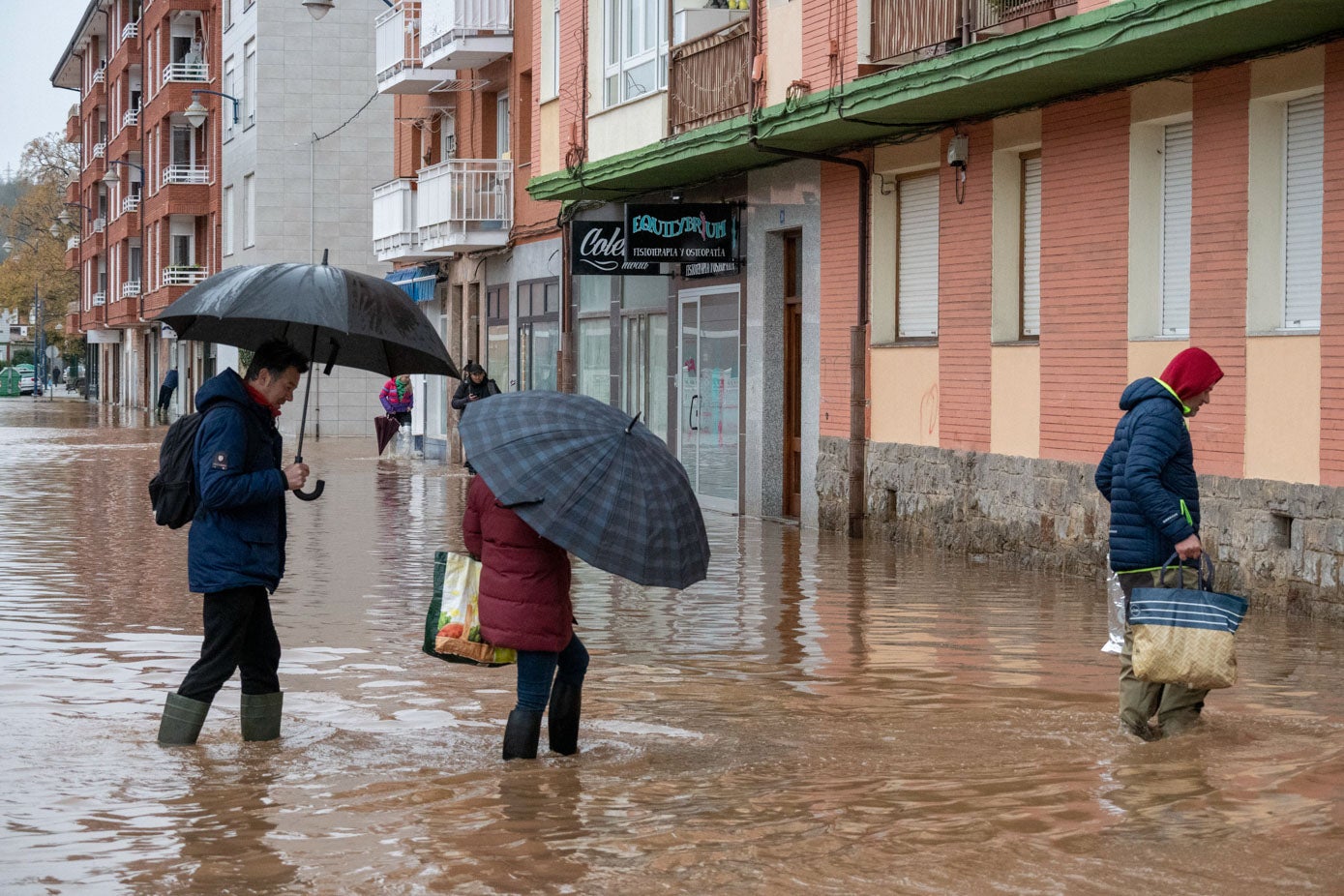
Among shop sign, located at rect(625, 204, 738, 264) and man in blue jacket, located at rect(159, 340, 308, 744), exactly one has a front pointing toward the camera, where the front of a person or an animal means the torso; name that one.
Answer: the shop sign

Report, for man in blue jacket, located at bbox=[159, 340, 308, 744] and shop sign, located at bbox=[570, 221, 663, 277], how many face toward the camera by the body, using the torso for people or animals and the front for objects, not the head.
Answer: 1

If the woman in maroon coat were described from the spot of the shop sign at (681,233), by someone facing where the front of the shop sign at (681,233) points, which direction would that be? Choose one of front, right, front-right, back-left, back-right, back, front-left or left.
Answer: front

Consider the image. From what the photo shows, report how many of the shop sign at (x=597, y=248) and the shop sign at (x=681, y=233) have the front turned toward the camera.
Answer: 2

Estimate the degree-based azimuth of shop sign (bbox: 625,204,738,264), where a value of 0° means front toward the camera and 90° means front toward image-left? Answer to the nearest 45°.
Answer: approximately 0°

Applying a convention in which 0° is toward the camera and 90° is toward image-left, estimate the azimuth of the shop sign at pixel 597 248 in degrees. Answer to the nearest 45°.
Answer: approximately 0°

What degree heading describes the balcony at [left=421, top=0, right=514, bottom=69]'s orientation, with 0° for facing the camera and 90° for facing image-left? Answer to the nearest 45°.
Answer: approximately 45°

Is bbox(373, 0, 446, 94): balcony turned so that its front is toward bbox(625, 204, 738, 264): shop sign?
no

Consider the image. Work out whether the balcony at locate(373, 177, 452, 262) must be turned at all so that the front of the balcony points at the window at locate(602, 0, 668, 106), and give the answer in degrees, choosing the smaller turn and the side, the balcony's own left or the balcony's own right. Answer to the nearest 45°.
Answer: approximately 45° to the balcony's own left

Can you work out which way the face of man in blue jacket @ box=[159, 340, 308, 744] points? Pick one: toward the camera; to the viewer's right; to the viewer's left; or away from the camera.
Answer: to the viewer's right

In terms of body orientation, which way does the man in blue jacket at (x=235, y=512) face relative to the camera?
to the viewer's right

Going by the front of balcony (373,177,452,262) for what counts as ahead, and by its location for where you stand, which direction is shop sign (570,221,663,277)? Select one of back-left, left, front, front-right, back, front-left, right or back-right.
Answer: front-left

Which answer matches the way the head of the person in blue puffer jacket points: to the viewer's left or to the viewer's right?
to the viewer's right

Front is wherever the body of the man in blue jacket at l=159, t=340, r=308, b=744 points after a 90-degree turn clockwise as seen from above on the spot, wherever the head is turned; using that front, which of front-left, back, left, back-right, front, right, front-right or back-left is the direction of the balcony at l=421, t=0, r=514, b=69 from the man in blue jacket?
back

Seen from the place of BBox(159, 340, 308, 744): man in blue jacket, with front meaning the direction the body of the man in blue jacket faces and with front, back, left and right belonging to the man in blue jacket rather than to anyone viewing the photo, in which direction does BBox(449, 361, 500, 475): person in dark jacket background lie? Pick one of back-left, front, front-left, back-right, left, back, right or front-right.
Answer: left

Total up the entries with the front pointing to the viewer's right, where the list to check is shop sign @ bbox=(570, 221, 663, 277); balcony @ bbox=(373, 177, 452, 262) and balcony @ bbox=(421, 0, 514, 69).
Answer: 0

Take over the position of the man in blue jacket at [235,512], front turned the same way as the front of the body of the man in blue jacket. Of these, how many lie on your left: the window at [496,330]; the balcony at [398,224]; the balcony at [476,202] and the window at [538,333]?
4
